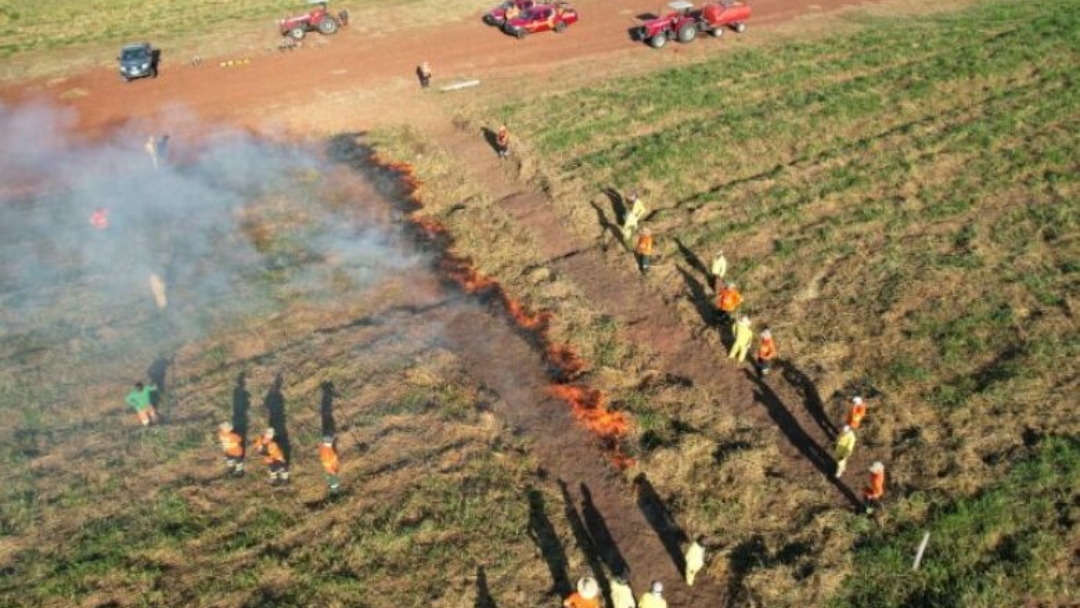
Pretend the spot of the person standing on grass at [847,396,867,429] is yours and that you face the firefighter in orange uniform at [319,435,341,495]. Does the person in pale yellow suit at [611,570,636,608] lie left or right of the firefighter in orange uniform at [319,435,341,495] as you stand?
left

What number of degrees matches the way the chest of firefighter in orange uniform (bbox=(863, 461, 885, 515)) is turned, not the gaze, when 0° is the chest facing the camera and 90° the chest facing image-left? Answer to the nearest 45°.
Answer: approximately 90°

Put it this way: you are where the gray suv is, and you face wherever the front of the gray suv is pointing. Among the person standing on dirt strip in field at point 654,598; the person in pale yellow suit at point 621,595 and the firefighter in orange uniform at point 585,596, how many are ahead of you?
3

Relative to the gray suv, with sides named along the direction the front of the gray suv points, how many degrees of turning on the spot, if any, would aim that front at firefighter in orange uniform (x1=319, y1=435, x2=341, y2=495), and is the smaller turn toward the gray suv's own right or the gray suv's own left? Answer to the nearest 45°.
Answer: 0° — it already faces them

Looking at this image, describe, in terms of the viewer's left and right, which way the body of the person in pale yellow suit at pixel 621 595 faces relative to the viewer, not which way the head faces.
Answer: facing away from the viewer

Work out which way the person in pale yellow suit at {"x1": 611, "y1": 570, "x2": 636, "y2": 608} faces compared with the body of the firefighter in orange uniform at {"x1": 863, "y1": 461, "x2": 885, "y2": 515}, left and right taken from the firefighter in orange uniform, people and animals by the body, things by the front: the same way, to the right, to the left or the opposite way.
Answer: to the right
